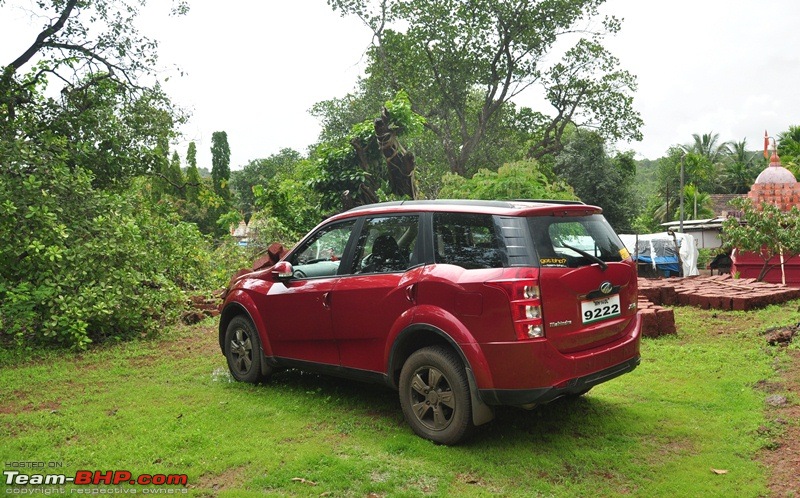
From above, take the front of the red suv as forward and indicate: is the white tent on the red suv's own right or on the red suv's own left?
on the red suv's own right

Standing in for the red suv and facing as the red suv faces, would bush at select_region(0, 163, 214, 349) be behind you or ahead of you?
ahead

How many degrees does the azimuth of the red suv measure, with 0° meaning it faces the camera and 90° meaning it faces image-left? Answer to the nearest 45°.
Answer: approximately 135°

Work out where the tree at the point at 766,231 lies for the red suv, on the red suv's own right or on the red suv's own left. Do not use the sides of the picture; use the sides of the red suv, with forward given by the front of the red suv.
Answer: on the red suv's own right

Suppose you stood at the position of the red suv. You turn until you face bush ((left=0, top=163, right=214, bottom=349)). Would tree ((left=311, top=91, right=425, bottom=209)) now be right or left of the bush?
right

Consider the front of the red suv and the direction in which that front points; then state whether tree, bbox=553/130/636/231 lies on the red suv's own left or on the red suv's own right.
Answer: on the red suv's own right

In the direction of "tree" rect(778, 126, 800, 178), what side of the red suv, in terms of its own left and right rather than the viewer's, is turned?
right

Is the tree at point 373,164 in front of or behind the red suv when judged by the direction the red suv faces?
in front
